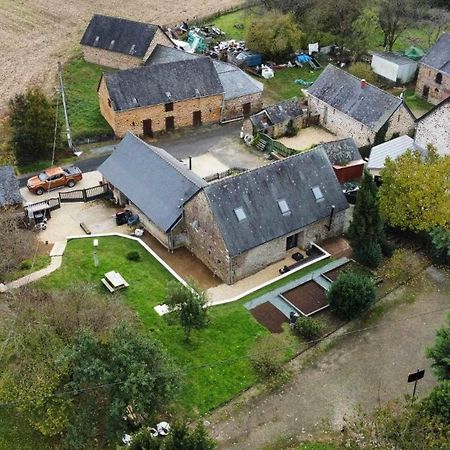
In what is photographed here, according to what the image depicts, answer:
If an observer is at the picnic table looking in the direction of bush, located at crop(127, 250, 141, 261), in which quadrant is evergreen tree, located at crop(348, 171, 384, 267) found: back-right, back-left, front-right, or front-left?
front-right

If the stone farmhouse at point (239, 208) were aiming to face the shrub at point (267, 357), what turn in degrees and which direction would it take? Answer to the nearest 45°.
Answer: approximately 45° to its right

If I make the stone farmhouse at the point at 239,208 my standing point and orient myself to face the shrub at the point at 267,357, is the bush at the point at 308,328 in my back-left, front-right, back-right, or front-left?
front-left

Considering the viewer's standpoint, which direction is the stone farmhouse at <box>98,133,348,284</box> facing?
facing the viewer and to the right of the viewer

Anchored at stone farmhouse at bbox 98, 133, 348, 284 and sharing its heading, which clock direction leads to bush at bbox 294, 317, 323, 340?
The bush is roughly at 1 o'clock from the stone farmhouse.

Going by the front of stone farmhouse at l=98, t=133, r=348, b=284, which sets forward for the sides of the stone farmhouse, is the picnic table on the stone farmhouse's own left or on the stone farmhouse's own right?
on the stone farmhouse's own right

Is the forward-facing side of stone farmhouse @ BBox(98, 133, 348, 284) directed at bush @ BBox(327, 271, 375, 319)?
yes

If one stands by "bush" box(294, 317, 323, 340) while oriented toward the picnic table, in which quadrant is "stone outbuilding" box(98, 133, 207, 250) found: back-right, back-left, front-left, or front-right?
front-right

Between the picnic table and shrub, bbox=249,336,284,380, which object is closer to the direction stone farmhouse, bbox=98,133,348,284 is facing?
the shrub

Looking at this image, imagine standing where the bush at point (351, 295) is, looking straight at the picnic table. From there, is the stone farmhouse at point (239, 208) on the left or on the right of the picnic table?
right

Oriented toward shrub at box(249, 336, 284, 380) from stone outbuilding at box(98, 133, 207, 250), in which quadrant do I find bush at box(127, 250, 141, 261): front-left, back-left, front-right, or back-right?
front-right

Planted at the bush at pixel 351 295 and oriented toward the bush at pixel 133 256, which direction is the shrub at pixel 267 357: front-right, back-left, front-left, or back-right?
front-left

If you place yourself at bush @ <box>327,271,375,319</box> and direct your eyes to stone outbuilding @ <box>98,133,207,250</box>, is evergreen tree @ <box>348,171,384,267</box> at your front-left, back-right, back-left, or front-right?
front-right

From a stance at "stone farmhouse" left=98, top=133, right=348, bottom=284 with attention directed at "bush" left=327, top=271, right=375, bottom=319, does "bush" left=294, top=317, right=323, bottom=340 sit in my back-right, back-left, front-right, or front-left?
front-right
